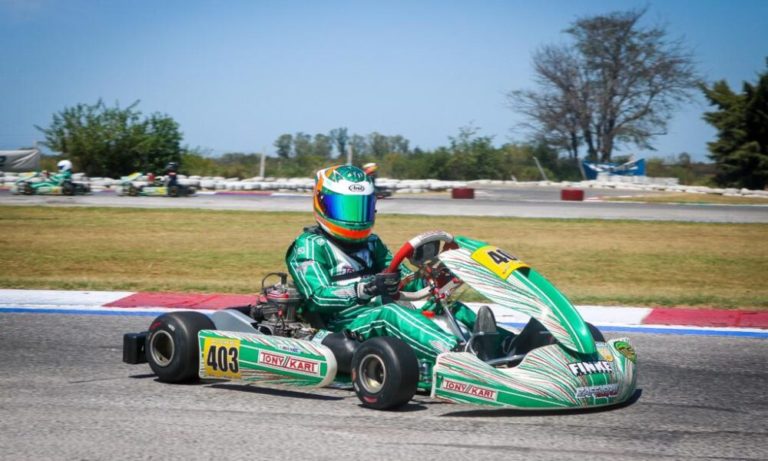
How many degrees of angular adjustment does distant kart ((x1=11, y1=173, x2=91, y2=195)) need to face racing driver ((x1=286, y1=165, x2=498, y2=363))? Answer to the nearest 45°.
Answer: approximately 90° to its left

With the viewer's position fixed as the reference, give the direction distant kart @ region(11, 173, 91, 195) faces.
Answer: facing to the left of the viewer

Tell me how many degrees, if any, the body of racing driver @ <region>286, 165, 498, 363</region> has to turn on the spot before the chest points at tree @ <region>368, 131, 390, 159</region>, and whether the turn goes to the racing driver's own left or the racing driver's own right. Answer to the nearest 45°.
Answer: approximately 135° to the racing driver's own left

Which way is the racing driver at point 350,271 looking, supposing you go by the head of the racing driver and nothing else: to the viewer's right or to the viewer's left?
to the viewer's right

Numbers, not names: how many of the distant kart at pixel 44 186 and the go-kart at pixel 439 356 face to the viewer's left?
1

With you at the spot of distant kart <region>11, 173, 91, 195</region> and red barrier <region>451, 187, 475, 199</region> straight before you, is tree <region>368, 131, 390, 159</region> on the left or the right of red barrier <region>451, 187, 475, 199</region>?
left

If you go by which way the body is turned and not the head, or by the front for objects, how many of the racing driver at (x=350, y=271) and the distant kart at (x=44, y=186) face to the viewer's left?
1

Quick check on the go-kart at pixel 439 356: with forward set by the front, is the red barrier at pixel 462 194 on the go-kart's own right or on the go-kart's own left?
on the go-kart's own left
